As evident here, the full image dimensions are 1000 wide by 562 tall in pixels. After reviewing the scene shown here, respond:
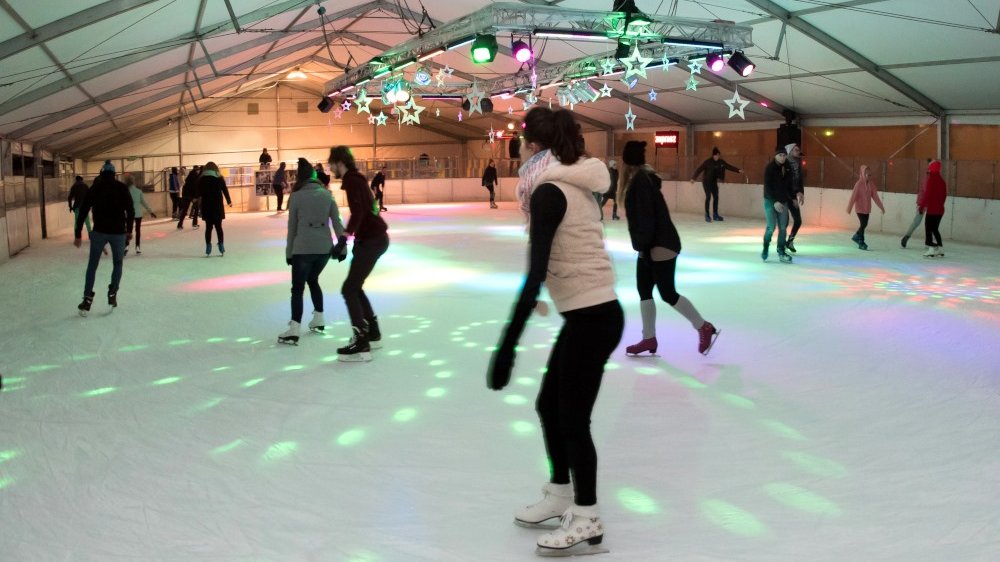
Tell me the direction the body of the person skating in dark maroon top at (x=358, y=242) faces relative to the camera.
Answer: to the viewer's left

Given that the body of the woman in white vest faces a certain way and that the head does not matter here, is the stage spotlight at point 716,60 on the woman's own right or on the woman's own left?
on the woman's own right

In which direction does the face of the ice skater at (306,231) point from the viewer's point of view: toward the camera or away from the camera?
away from the camera

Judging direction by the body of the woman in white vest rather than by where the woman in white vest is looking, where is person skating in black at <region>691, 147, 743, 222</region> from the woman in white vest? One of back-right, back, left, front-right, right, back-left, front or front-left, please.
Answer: right

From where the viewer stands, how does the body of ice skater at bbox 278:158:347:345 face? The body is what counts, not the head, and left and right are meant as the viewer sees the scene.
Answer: facing away from the viewer and to the left of the viewer

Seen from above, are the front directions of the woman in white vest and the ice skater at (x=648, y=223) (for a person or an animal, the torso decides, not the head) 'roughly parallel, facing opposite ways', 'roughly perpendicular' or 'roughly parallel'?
roughly parallel

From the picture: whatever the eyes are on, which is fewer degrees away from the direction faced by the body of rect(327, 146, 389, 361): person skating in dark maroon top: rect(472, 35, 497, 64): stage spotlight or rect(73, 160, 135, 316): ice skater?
the ice skater
